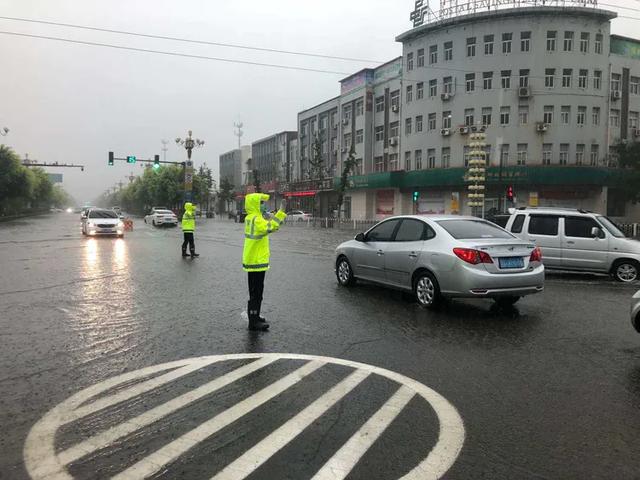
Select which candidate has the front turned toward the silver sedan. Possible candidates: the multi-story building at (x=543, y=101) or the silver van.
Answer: the multi-story building

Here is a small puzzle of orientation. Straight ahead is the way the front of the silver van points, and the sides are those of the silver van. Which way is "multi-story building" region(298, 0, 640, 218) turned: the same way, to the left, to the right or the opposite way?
to the right

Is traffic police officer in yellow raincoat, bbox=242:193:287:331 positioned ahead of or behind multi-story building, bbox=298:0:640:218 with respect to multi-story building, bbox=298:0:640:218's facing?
ahead

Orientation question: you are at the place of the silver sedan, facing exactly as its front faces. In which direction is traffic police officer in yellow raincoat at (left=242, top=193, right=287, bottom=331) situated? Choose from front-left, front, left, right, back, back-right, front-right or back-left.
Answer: left

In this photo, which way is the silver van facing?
to the viewer's right

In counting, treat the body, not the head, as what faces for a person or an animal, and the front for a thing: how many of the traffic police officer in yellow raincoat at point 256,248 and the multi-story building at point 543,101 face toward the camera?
1

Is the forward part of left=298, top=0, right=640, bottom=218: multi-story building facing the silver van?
yes

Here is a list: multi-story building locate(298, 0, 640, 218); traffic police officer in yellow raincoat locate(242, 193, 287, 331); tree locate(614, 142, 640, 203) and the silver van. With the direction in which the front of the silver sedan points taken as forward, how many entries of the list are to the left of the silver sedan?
1

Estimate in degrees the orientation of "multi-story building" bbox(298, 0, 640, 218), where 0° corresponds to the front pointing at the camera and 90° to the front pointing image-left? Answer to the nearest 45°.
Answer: approximately 0°

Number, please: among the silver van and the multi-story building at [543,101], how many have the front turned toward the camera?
1

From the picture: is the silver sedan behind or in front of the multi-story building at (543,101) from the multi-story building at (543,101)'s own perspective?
in front

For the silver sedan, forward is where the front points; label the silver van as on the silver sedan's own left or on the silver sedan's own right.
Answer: on the silver sedan's own right

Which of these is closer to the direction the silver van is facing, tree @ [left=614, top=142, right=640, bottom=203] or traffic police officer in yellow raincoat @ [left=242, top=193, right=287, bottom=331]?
the tree

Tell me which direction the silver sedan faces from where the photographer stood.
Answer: facing away from the viewer and to the left of the viewer
